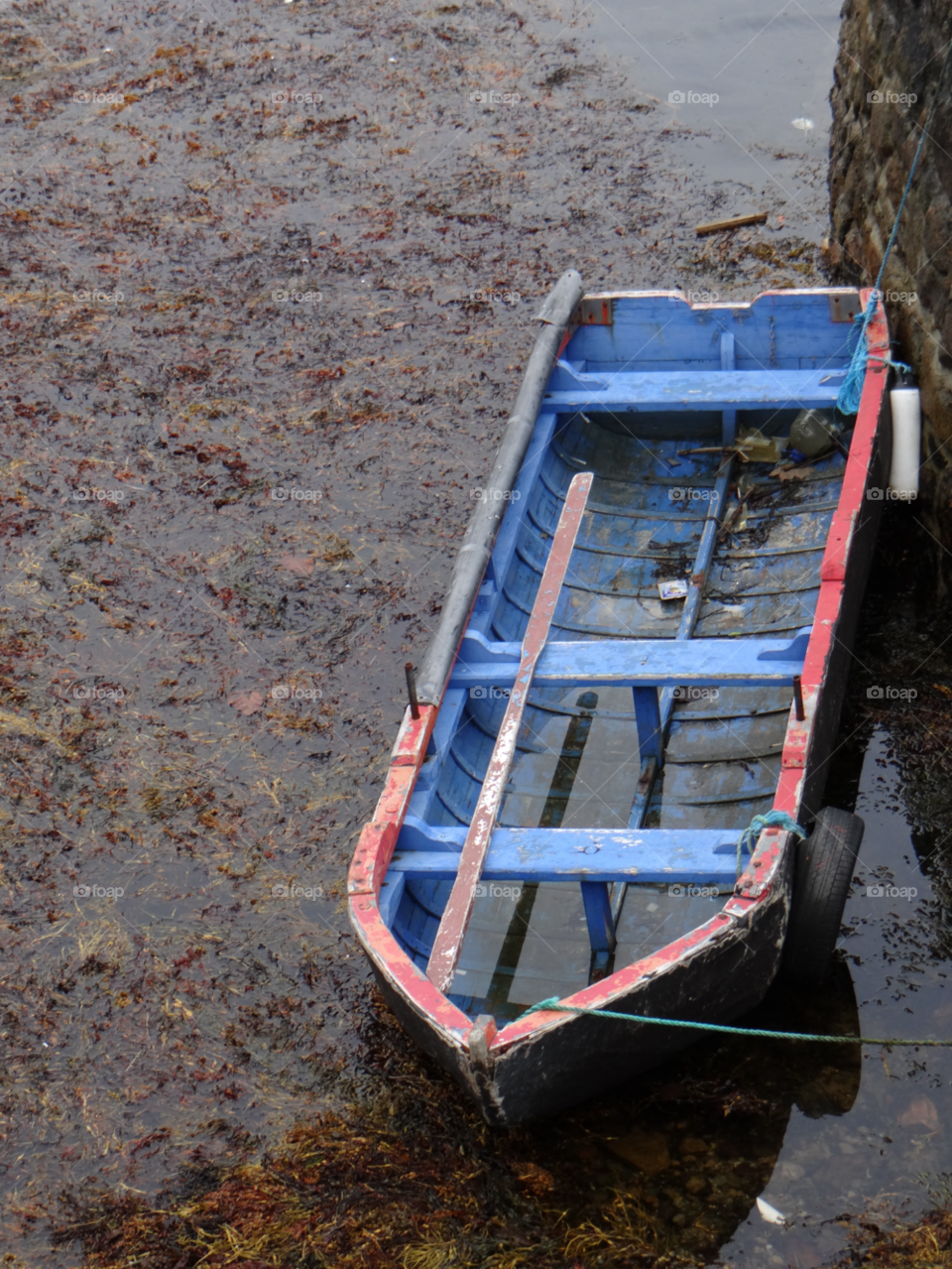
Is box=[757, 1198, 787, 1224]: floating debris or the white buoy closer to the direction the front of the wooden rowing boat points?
the floating debris

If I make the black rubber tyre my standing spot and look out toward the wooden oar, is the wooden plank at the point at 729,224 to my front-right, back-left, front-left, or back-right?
front-right

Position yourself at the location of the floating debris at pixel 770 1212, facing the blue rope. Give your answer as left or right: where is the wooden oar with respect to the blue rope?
left

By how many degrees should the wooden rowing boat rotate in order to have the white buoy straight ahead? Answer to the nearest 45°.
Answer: approximately 135° to its left

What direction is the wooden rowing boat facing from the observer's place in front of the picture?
facing the viewer

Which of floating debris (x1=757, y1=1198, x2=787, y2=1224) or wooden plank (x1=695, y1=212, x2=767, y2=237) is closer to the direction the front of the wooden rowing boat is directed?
the floating debris

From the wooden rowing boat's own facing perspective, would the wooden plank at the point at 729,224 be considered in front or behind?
behind
